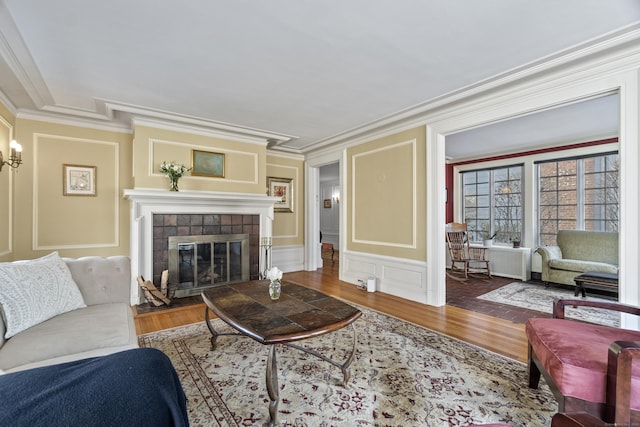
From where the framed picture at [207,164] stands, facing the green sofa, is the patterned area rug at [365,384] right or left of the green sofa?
right

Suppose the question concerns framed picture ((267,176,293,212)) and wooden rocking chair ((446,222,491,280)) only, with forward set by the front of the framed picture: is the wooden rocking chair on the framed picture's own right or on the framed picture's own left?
on the framed picture's own left

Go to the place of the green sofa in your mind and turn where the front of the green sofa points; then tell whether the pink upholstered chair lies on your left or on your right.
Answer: on your left

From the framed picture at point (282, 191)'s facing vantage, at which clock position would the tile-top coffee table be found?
The tile-top coffee table is roughly at 12 o'clock from the framed picture.

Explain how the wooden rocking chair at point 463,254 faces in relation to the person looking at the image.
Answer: facing the viewer and to the right of the viewer

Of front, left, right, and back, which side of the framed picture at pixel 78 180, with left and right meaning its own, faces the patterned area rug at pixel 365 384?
front

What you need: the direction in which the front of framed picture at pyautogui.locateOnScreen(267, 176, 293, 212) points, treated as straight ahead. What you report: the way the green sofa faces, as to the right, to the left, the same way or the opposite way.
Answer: to the right

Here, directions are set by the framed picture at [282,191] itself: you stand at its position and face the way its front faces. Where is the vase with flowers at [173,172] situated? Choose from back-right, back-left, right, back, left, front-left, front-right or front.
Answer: front-right

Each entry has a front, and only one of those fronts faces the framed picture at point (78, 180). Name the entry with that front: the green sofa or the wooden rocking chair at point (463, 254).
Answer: the green sofa

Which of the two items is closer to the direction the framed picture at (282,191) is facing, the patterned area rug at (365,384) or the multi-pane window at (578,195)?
the patterned area rug

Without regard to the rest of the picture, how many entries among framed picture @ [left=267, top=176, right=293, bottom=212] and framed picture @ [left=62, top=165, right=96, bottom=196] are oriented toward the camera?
2

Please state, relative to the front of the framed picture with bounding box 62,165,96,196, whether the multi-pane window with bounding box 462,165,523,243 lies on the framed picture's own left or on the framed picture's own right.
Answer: on the framed picture's own left

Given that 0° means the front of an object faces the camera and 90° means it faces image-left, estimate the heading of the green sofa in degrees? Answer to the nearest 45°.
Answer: approximately 45°

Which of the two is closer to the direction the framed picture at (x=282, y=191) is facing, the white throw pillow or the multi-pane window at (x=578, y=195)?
the white throw pillow
